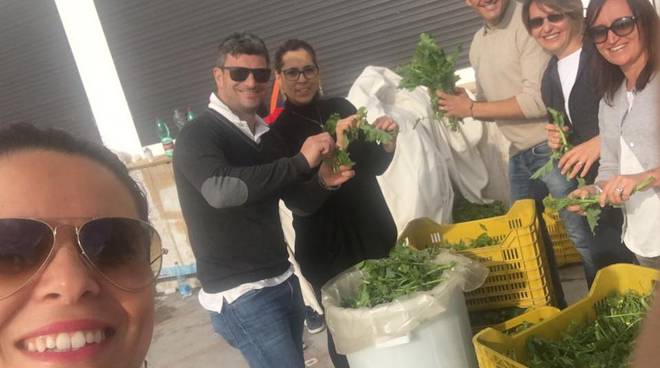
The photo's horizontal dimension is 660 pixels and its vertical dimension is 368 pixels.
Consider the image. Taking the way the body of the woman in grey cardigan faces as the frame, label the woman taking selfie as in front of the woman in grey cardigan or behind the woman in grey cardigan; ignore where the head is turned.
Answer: in front

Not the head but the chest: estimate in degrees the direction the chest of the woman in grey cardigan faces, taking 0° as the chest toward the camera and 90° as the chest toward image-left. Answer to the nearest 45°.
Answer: approximately 45°

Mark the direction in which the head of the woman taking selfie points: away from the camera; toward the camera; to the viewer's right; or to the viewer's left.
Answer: toward the camera

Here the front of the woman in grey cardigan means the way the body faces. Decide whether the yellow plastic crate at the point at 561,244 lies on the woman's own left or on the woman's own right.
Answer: on the woman's own right

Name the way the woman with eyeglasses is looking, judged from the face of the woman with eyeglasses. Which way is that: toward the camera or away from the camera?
toward the camera

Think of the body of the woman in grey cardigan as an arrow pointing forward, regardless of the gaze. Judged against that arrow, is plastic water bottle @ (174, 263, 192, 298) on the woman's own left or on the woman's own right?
on the woman's own right

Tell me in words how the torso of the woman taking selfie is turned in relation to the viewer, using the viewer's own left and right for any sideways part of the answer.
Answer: facing the viewer

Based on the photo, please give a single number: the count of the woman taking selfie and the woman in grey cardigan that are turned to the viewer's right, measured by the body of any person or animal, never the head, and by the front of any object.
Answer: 0

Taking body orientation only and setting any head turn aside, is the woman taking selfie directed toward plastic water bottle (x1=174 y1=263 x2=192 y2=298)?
no
